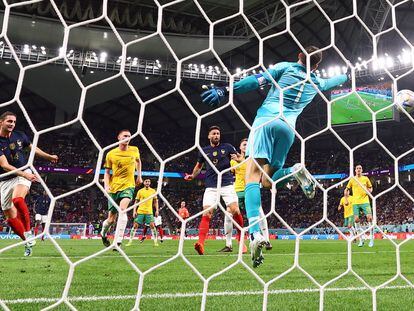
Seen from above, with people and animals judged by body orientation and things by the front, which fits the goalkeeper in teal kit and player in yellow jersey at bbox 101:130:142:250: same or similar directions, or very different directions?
very different directions

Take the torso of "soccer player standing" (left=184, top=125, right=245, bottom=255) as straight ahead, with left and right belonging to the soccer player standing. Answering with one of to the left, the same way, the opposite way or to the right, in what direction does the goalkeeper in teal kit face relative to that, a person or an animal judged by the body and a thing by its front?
the opposite way

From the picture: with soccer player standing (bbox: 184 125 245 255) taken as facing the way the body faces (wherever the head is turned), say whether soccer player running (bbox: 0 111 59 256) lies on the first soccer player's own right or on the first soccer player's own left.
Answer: on the first soccer player's own right

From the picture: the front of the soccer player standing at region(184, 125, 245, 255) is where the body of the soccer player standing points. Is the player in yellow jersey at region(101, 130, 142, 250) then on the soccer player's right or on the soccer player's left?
on the soccer player's right

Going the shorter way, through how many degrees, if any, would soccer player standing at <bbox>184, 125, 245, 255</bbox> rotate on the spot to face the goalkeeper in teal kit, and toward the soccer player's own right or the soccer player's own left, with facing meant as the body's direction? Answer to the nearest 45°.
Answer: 0° — they already face them

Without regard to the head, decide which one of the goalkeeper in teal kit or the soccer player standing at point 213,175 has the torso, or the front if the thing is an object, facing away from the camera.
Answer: the goalkeeper in teal kit

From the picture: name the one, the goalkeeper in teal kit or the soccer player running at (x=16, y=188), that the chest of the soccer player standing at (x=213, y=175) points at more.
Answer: the goalkeeper in teal kit

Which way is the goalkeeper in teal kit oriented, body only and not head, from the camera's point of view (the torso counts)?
away from the camera

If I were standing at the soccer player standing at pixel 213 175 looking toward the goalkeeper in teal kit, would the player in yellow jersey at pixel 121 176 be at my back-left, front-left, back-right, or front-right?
back-right

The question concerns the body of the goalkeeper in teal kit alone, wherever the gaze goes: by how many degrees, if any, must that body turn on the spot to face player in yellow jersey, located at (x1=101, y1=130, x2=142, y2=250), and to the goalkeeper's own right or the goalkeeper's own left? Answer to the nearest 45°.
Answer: approximately 45° to the goalkeeper's own left
